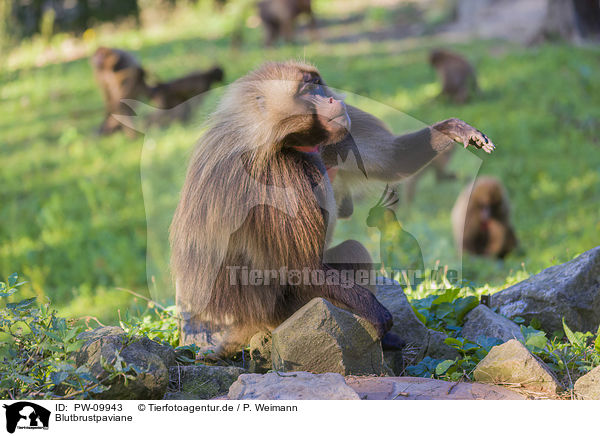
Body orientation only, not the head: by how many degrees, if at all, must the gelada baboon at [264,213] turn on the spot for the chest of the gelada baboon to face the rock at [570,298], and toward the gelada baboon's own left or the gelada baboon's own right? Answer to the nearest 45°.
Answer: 0° — it already faces it

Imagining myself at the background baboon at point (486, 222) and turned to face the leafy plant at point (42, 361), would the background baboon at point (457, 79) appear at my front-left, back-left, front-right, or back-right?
back-right

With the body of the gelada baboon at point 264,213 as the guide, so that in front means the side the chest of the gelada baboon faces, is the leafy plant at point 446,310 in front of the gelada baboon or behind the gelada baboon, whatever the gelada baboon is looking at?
in front

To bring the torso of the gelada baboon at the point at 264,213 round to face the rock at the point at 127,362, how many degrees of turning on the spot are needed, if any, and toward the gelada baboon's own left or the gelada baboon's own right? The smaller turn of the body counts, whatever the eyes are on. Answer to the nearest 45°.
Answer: approximately 135° to the gelada baboon's own right

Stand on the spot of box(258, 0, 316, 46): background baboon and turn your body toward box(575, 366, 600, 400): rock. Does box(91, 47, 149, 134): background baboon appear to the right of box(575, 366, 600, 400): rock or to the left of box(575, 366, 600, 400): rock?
right

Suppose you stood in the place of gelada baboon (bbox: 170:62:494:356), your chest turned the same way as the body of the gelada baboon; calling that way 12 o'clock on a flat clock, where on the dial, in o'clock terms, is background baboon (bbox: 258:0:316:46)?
The background baboon is roughly at 9 o'clock from the gelada baboon.

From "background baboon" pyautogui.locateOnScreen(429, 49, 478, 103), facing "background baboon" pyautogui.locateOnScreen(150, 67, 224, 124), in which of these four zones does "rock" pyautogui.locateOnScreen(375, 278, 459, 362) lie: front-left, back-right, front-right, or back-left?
front-left

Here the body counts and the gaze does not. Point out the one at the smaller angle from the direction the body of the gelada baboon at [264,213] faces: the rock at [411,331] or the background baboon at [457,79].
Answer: the rock

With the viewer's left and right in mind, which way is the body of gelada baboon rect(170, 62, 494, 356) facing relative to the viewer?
facing to the right of the viewer

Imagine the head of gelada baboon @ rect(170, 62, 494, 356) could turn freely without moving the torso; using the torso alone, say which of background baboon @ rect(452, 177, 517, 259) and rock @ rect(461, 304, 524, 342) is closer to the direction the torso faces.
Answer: the rock

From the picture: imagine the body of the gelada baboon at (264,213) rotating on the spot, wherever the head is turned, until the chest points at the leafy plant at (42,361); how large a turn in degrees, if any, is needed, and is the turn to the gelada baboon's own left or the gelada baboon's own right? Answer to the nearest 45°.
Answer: approximately 135° to the gelada baboon's own right

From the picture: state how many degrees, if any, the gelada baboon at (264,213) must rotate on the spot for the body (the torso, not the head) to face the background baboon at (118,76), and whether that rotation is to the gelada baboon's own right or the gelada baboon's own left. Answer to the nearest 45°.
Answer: approximately 90° to the gelada baboon's own left

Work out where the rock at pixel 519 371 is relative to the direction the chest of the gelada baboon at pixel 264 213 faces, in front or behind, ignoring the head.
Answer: in front
